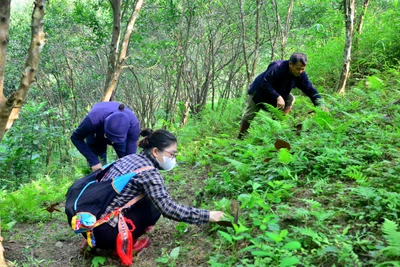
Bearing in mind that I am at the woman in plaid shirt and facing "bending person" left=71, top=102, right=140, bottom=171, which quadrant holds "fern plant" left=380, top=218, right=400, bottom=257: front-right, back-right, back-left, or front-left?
back-right

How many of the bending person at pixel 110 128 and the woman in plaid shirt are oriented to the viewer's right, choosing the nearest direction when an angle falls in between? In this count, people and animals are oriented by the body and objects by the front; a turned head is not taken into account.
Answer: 1

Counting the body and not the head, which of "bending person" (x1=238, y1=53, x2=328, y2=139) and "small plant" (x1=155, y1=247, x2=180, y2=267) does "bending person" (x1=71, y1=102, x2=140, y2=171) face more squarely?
the small plant

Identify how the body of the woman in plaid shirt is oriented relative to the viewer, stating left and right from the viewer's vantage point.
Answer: facing to the right of the viewer
